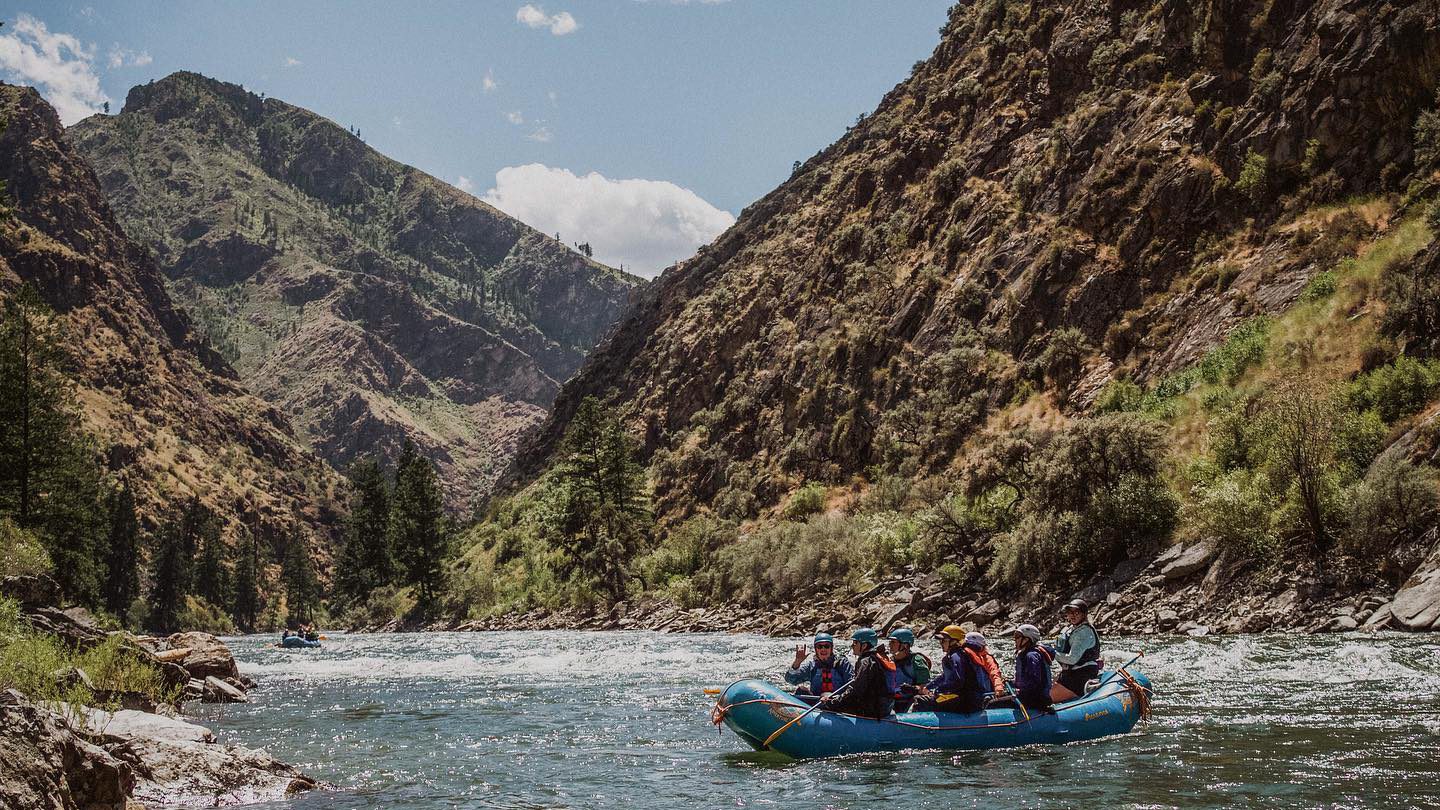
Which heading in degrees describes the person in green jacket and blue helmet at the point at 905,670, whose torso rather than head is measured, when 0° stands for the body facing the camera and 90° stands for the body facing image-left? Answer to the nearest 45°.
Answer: approximately 45°

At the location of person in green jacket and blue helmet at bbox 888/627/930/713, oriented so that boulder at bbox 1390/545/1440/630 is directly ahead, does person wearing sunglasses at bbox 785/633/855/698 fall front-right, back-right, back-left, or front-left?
back-left

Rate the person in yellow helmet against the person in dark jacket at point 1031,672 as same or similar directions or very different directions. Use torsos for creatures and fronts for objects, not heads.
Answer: same or similar directions

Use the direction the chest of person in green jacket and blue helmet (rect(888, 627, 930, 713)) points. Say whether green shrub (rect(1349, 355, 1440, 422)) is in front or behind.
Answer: behind

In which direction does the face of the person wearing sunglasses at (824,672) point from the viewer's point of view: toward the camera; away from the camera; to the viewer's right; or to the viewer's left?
toward the camera

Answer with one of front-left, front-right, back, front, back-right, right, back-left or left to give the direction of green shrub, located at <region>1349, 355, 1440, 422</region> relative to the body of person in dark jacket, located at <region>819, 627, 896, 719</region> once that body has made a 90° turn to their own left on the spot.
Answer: back-left

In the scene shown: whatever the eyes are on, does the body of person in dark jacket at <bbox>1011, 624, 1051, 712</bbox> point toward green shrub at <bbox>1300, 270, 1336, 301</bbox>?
no

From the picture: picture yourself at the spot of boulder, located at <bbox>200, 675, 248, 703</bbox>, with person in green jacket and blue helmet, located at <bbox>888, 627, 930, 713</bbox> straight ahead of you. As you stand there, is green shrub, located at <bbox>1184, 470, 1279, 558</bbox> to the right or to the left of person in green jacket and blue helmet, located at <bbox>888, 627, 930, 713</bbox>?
left

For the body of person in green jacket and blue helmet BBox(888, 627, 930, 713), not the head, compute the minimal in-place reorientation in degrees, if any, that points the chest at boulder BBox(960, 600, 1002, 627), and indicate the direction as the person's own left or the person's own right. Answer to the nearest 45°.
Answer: approximately 135° to the person's own right

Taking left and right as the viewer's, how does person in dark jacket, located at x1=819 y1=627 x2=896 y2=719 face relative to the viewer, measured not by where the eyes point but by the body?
facing to the left of the viewer

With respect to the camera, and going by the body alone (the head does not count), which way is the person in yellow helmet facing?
to the viewer's left

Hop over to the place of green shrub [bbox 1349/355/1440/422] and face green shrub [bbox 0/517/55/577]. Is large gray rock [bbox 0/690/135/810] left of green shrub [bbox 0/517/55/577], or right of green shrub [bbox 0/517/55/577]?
left

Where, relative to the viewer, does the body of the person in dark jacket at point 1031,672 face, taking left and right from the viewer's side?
facing to the left of the viewer
